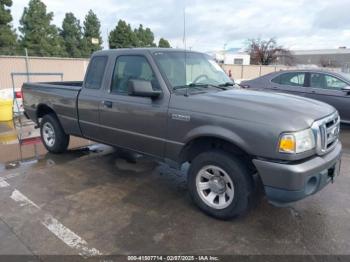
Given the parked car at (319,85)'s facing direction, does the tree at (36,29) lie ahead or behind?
behind

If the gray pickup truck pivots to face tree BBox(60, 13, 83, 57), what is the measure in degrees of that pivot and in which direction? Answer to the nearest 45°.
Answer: approximately 135° to its left

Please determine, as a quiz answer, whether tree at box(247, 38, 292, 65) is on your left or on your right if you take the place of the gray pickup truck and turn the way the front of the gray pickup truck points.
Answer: on your left

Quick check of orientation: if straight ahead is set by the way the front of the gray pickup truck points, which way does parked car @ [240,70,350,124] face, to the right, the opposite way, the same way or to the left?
the same way

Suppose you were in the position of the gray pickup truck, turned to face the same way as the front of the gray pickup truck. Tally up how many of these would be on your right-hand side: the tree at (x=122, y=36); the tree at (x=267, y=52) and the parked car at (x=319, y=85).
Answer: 0

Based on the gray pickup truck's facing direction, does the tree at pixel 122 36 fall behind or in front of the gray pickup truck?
behind

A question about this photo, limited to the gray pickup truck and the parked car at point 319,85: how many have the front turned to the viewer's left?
0

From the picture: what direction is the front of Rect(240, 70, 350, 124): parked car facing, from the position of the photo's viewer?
facing the viewer and to the right of the viewer

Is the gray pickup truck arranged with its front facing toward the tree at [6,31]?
no

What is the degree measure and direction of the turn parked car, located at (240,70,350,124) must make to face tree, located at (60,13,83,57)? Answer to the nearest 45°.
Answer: approximately 180°

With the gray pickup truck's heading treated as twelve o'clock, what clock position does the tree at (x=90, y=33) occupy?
The tree is roughly at 7 o'clock from the gray pickup truck.

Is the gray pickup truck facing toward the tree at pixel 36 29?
no

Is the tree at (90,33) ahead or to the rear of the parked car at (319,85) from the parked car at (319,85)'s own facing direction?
to the rear
